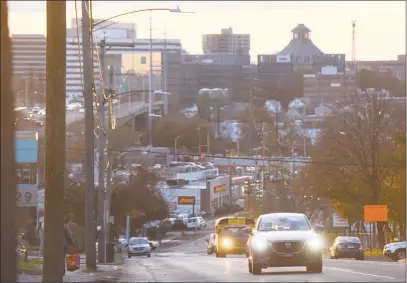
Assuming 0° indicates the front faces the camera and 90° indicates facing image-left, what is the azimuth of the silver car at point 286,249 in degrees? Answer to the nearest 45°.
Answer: approximately 0°

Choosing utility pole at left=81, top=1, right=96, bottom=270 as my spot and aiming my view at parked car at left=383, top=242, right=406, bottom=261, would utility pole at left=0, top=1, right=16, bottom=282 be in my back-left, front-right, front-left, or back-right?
back-right

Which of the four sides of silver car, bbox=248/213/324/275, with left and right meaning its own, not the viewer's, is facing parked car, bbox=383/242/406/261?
back

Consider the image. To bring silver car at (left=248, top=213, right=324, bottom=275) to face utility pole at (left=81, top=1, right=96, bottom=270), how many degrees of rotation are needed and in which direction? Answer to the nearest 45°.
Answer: approximately 135° to its right

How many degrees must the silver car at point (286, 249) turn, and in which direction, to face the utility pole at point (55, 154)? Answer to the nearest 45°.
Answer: approximately 45° to its right

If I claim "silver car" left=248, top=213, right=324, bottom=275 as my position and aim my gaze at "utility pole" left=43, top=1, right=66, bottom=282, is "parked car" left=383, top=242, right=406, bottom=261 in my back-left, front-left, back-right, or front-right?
back-right

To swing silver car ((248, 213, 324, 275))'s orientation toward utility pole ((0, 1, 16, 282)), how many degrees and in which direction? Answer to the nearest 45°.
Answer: approximately 45° to its right
